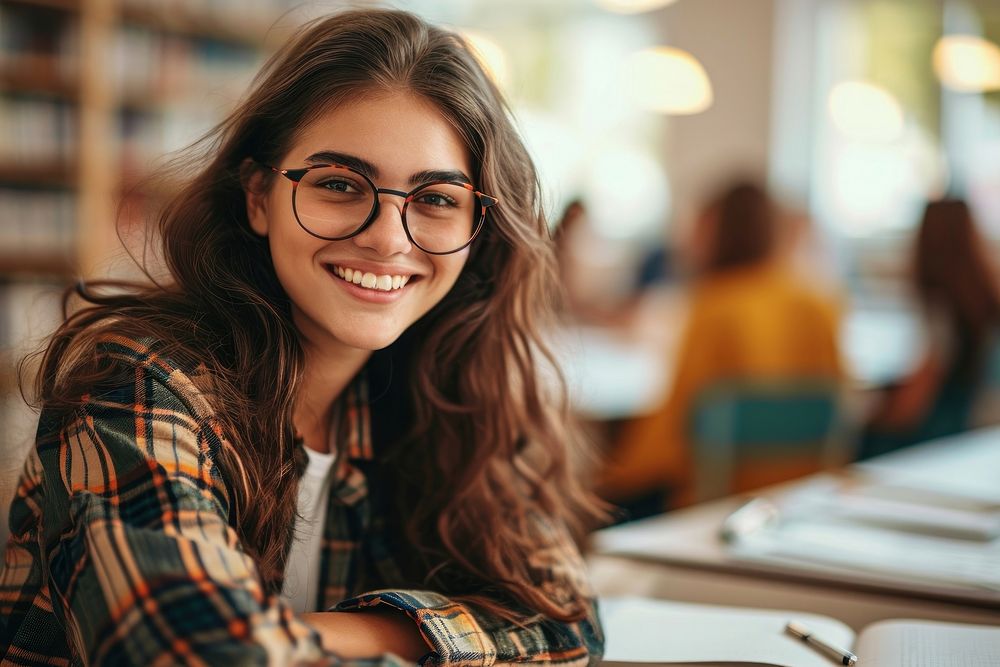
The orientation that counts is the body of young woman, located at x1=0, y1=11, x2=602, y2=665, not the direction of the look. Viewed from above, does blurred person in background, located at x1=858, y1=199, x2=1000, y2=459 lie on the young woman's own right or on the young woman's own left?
on the young woman's own left

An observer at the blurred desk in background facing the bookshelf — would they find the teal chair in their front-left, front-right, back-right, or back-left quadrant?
front-right

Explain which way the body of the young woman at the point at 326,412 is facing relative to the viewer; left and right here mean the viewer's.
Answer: facing the viewer and to the right of the viewer

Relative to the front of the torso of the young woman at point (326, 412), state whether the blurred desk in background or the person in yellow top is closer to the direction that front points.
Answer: the blurred desk in background

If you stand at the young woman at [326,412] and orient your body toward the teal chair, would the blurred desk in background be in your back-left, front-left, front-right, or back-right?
front-right

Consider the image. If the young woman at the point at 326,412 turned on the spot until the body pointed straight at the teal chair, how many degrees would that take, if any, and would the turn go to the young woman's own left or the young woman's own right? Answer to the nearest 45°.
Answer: approximately 90° to the young woman's own left

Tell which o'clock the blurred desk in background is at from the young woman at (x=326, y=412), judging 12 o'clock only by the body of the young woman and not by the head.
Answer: The blurred desk in background is roughly at 10 o'clock from the young woman.

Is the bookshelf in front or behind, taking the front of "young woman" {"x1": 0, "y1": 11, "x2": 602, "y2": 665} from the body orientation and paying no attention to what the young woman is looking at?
behind

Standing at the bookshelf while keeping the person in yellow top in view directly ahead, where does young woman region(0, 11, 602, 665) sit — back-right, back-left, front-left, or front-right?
front-right
